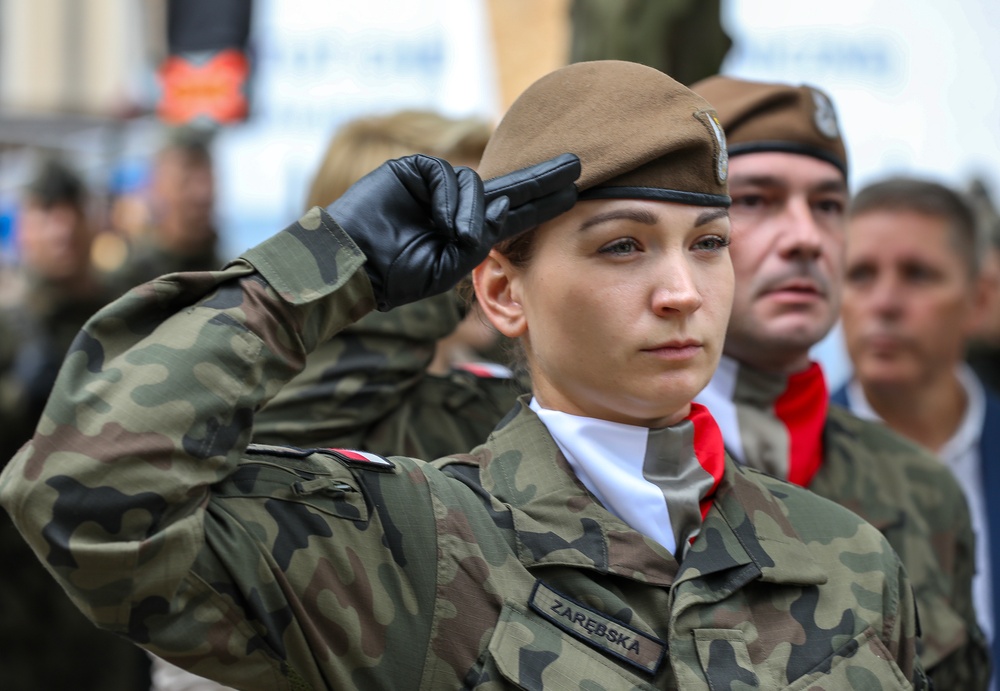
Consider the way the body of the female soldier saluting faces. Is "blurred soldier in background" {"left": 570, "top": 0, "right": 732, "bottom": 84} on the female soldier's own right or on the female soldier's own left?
on the female soldier's own left

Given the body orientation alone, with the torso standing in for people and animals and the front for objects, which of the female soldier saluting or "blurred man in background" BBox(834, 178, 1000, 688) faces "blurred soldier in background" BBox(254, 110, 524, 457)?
the blurred man in background

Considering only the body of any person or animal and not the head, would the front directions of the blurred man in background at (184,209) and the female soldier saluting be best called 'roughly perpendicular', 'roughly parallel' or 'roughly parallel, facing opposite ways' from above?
roughly parallel

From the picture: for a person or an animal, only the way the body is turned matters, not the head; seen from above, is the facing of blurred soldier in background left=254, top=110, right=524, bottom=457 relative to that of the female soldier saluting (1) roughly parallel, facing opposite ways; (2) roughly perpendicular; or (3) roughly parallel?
roughly parallel

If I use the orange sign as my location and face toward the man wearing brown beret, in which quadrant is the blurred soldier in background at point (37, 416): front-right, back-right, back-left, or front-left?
front-right

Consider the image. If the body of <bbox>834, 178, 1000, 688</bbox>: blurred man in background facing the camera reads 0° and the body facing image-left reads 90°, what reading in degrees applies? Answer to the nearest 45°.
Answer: approximately 45°

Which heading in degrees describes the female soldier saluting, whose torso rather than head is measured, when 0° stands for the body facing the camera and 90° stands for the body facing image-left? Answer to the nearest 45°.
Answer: approximately 315°

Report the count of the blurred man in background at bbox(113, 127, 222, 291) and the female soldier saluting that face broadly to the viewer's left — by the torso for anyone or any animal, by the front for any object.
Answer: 0

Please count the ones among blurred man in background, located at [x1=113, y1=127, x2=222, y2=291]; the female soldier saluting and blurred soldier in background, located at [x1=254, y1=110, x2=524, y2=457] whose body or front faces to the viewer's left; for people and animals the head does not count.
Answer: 0

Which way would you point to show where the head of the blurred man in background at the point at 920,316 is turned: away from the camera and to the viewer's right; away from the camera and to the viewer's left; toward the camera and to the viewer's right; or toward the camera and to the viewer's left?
toward the camera and to the viewer's left

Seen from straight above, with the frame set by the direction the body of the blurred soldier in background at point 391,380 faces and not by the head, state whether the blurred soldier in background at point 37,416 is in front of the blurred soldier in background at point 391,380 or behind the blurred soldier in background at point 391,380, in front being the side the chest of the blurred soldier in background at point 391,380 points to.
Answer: behind

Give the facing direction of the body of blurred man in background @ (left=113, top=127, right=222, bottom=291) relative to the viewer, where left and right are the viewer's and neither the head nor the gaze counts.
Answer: facing the viewer and to the right of the viewer

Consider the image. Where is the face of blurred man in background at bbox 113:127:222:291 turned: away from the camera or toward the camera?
toward the camera

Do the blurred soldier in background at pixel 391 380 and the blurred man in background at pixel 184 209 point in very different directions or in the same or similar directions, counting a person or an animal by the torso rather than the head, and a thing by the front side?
same or similar directions

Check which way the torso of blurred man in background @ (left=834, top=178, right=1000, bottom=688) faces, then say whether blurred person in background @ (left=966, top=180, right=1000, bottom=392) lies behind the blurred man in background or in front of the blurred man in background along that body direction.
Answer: behind
